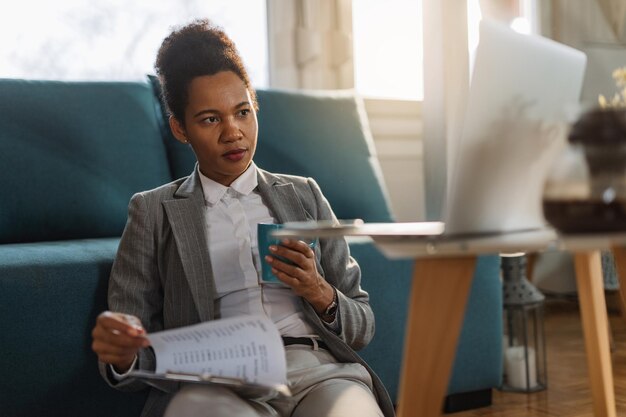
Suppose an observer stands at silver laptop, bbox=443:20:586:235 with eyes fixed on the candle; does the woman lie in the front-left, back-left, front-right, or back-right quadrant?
front-left

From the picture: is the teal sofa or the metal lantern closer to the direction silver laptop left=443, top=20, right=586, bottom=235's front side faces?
the teal sofa

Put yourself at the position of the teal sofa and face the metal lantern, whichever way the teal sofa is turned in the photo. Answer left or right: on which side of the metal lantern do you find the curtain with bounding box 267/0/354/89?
left

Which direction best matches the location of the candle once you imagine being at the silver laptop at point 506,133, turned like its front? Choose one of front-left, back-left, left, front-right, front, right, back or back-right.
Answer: front-right

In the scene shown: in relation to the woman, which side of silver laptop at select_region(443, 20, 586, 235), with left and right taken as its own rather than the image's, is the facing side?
front

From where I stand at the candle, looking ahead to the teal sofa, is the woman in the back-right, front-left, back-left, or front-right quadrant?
front-left

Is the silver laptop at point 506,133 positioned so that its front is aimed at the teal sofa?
yes

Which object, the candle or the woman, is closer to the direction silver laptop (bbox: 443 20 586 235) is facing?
the woman

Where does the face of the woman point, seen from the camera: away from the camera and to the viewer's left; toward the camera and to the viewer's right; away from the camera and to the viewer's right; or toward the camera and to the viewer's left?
toward the camera and to the viewer's right

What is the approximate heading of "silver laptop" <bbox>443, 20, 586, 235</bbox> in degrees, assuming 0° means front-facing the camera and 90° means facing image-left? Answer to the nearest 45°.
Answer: approximately 135°
